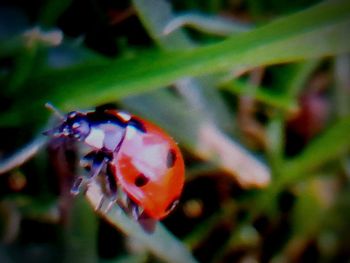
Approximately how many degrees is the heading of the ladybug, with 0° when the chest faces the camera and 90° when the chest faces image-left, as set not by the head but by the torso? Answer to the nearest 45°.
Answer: approximately 90°
